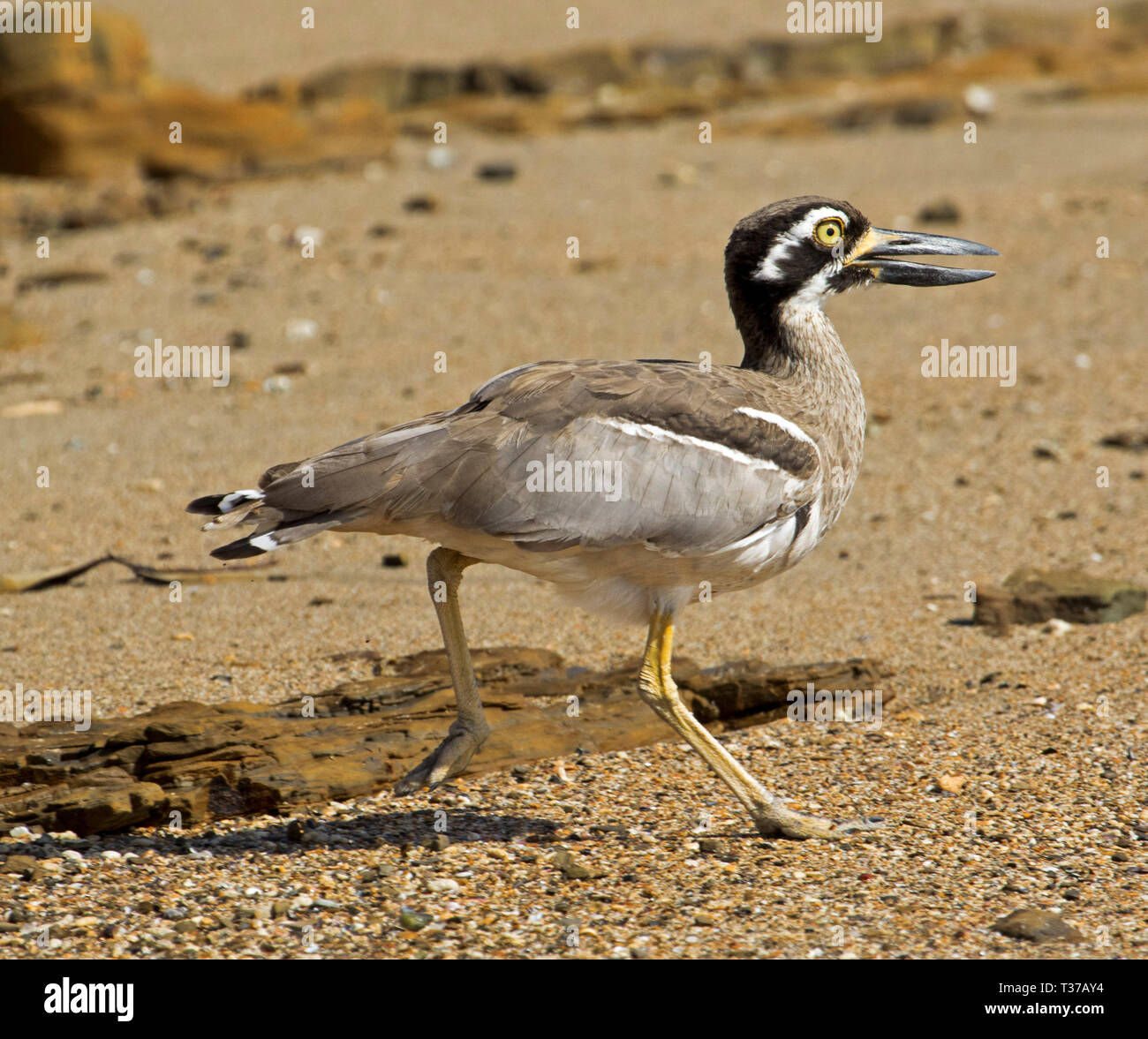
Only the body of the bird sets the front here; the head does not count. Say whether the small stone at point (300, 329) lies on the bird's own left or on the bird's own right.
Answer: on the bird's own left

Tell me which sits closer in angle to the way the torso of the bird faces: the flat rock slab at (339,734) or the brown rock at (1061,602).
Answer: the brown rock

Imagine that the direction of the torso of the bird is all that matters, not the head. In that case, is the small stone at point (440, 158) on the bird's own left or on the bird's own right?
on the bird's own left

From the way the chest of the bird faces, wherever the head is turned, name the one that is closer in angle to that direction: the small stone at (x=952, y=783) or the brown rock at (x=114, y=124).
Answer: the small stone

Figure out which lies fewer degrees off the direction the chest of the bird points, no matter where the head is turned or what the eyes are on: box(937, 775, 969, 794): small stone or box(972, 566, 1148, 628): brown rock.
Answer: the small stone

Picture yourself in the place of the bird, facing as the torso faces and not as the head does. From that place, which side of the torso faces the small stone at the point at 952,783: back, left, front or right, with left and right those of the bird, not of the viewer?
front

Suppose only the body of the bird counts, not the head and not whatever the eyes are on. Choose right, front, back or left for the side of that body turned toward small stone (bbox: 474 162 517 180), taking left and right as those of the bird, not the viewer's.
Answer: left

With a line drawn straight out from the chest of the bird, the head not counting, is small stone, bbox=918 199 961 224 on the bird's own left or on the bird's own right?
on the bird's own left

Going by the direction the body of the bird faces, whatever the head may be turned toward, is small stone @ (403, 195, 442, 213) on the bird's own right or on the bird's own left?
on the bird's own left

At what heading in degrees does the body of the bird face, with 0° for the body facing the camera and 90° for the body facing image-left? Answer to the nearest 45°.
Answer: approximately 270°

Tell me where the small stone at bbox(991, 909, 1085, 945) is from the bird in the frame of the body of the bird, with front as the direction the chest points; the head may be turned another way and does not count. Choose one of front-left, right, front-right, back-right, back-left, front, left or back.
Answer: front-right
